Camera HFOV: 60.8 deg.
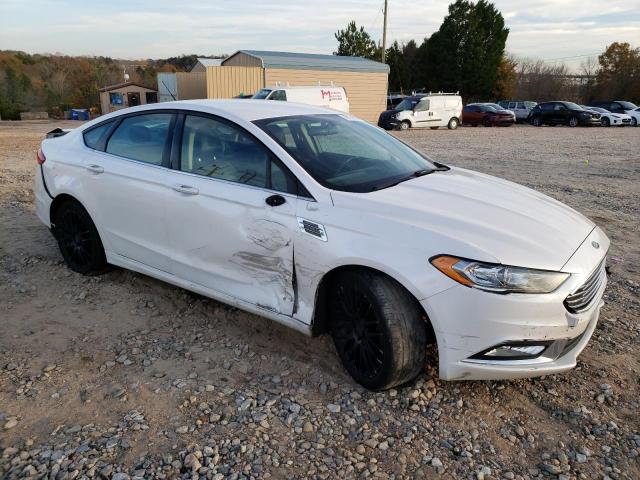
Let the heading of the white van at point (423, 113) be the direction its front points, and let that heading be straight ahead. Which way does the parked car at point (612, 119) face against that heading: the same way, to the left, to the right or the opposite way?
to the left

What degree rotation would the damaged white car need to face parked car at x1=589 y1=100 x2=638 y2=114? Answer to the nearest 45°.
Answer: approximately 90° to its left

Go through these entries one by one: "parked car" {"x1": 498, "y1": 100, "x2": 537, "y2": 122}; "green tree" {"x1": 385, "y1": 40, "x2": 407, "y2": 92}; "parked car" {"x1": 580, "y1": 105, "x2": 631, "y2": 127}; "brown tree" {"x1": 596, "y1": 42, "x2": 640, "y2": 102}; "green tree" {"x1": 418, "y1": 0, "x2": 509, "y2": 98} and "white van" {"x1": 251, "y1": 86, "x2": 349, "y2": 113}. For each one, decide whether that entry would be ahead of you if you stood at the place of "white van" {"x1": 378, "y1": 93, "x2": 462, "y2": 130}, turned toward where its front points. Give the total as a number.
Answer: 1

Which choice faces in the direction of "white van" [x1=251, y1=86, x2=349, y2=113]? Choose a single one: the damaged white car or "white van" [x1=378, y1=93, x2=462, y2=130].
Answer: "white van" [x1=378, y1=93, x2=462, y2=130]

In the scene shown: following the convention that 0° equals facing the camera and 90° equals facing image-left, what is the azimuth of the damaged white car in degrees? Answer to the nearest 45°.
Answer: approximately 315°

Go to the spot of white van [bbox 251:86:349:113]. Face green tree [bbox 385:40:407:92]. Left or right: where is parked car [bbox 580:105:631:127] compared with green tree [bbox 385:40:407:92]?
right

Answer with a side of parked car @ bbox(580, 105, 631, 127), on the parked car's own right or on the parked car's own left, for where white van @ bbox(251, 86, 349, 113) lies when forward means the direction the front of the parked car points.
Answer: on the parked car's own right

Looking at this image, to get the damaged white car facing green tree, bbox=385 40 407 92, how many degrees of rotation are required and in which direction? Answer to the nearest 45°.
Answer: approximately 135° to its left

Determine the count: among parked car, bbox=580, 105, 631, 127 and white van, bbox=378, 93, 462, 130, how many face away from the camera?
0

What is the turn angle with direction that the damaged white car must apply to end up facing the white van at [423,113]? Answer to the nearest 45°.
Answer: approximately 135° to its left

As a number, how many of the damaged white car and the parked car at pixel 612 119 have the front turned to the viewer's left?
0

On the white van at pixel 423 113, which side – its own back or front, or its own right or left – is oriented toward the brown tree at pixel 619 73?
back

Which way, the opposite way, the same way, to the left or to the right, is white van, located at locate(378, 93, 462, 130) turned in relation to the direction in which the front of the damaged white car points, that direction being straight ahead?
to the right

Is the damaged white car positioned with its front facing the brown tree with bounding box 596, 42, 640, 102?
no

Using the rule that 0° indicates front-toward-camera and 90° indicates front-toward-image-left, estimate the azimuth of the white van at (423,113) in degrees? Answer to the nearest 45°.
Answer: approximately 45°

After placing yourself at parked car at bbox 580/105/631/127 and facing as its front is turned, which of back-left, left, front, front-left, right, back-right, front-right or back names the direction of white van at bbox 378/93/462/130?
right

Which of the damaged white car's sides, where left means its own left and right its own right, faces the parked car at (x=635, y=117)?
left

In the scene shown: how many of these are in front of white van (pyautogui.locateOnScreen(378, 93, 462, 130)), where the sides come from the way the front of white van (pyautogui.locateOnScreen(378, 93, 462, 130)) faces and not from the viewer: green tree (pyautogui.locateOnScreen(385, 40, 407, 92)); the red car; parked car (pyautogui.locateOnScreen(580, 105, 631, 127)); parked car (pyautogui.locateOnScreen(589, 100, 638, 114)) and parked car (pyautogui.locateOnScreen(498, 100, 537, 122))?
0

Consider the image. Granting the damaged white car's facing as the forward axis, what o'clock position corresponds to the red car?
The red car is roughly at 8 o'clock from the damaged white car.

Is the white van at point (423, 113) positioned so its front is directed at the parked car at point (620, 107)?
no
